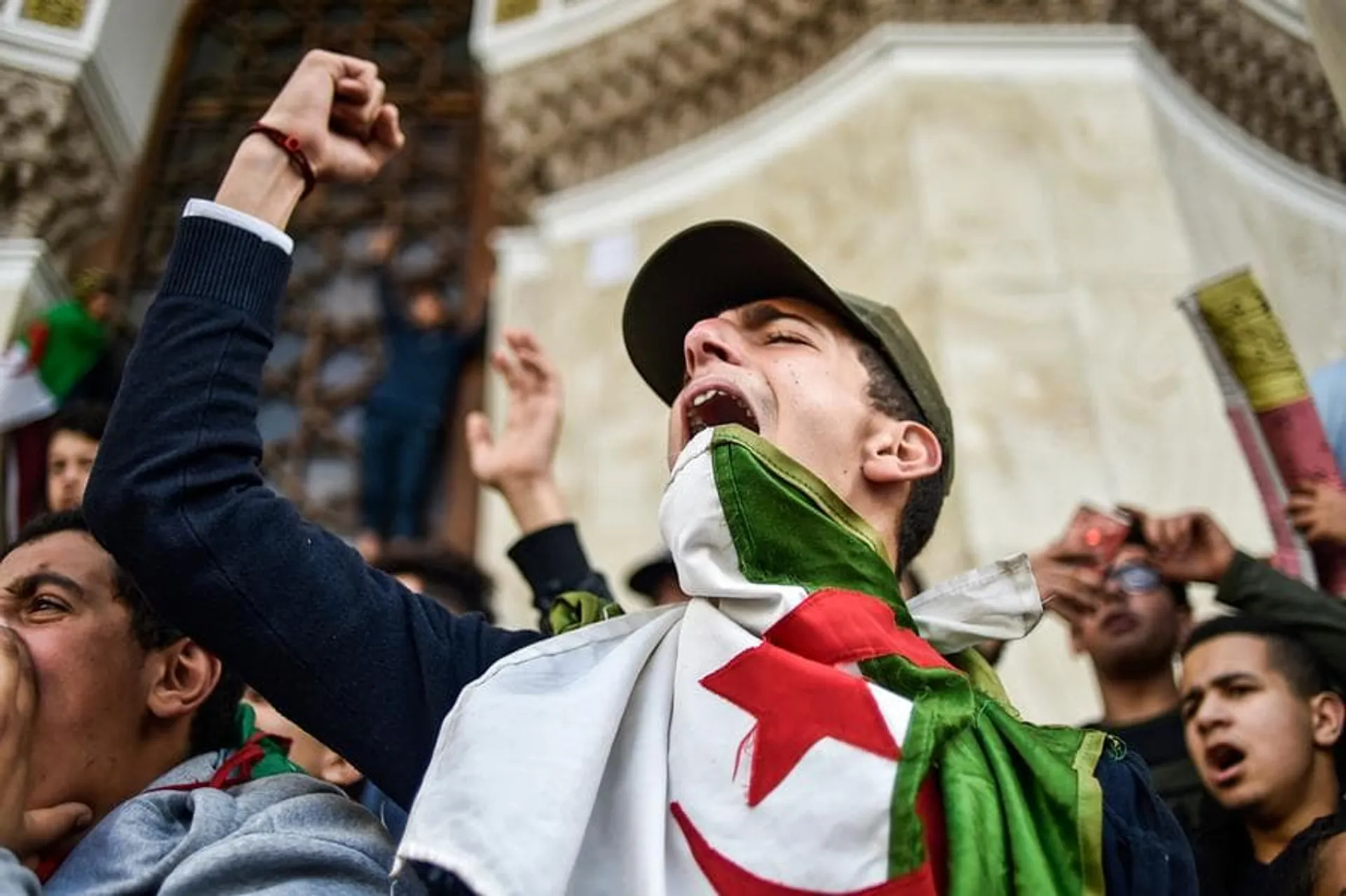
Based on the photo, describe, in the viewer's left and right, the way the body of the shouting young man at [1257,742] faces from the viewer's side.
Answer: facing the viewer and to the left of the viewer

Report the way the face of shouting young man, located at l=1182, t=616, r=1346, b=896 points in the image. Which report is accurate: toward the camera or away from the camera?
toward the camera

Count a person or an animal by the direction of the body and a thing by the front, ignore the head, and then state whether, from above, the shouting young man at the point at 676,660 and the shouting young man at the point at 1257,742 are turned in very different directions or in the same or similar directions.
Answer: same or similar directions

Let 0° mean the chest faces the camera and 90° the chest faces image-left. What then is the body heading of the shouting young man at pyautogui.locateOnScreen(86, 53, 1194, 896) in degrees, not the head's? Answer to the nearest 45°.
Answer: approximately 45°

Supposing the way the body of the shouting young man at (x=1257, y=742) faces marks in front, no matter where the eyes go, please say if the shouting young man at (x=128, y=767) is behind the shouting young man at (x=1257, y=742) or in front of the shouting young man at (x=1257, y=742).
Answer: in front

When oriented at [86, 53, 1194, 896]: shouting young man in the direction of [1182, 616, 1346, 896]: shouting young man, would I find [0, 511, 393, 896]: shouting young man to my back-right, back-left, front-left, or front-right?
back-left

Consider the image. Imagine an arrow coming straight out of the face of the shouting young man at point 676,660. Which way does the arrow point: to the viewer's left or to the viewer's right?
to the viewer's left

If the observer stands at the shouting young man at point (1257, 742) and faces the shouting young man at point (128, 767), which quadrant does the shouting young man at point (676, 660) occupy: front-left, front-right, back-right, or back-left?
front-left

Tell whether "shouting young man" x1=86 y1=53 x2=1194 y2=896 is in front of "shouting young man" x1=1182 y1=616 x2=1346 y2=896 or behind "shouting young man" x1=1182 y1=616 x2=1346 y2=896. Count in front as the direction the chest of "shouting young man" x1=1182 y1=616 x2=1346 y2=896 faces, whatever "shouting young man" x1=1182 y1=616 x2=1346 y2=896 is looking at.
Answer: in front

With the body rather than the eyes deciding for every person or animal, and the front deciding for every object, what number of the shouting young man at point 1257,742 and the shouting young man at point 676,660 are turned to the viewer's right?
0

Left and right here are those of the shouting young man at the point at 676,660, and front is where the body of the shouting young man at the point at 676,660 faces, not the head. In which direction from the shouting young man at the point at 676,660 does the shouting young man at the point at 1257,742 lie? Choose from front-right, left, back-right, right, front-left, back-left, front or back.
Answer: back

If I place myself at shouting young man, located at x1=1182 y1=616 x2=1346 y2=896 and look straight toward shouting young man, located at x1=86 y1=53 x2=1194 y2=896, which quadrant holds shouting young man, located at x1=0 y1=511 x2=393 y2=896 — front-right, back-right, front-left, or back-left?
front-right
